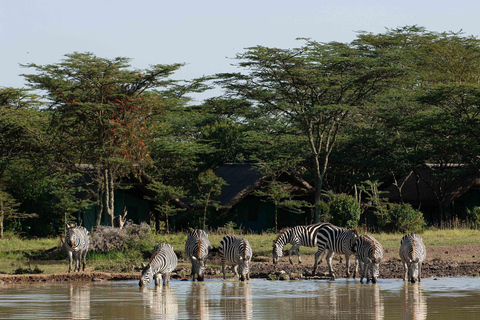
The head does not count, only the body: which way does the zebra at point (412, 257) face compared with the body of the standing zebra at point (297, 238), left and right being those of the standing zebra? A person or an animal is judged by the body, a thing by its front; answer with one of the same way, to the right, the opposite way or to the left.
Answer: to the left

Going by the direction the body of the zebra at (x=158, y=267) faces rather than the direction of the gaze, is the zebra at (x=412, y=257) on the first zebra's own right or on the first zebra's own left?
on the first zebra's own left

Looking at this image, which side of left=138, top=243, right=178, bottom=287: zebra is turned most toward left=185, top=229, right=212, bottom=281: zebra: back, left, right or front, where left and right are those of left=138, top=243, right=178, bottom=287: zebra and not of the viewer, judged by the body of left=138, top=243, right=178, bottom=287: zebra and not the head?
back

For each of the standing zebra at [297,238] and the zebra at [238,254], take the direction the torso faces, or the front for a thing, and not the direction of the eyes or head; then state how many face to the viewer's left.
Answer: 1

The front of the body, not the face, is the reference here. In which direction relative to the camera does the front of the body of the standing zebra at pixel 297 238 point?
to the viewer's left

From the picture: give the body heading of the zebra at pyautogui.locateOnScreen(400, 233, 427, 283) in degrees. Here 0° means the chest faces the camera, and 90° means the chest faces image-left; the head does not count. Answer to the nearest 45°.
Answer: approximately 0°

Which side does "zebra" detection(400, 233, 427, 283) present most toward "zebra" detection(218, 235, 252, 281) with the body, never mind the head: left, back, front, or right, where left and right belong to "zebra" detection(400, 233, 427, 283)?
right

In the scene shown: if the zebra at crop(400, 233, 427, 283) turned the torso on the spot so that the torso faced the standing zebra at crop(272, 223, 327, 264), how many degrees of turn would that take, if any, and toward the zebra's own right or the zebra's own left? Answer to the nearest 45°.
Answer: approximately 135° to the zebra's own right

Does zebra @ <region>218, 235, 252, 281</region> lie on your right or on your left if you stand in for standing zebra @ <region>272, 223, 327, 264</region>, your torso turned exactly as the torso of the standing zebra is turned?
on your left

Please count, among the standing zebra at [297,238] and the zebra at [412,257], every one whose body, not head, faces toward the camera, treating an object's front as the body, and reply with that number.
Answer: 1

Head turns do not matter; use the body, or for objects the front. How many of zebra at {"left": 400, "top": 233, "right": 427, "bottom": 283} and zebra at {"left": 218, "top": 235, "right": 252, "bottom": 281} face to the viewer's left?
0

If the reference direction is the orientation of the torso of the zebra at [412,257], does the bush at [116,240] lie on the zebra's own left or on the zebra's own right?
on the zebra's own right
